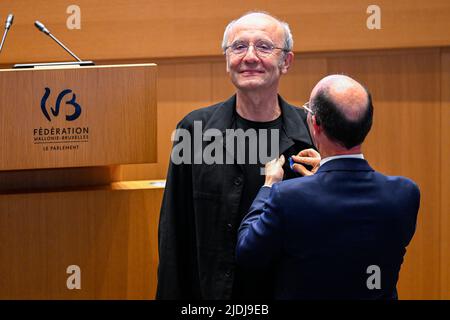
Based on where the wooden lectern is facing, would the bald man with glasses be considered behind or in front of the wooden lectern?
in front

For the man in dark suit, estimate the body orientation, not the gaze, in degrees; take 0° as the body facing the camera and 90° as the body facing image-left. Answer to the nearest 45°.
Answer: approximately 135°

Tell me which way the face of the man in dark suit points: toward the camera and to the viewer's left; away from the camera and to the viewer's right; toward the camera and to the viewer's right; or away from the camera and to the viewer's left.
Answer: away from the camera and to the viewer's left

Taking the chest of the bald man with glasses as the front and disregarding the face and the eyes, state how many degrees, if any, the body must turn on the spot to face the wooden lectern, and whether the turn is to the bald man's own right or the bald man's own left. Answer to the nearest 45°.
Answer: approximately 135° to the bald man's own right

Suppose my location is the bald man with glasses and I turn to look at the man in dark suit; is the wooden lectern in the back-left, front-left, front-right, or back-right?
back-right

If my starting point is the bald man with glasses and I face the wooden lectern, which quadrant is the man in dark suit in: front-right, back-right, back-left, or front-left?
back-left

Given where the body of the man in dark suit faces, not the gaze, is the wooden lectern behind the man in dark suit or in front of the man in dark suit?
in front

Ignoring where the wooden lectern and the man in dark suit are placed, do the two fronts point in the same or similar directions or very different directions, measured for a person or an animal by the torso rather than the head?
very different directions
